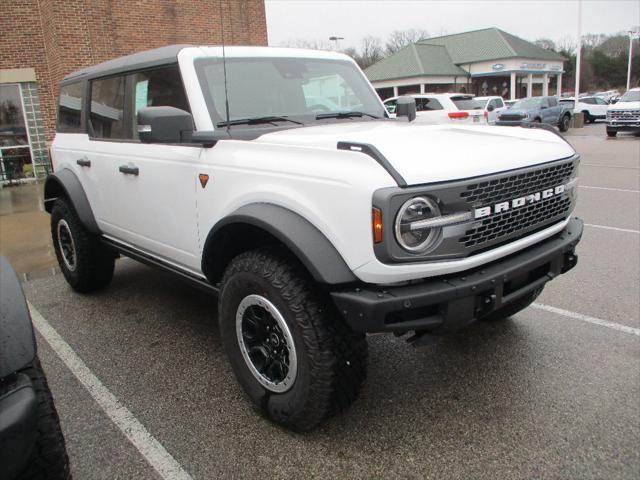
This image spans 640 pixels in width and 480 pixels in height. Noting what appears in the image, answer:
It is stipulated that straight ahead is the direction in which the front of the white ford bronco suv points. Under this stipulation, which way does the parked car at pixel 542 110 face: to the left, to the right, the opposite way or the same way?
to the right

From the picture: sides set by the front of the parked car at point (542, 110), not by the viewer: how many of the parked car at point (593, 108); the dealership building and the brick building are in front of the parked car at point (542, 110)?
1

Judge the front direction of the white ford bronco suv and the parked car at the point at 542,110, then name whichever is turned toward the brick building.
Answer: the parked car

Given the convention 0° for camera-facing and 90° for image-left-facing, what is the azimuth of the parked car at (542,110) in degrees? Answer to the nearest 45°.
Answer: approximately 45°

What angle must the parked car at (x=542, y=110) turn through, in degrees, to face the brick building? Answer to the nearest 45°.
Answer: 0° — it already faces it

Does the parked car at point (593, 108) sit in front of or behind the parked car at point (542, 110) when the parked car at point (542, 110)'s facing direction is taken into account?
behind

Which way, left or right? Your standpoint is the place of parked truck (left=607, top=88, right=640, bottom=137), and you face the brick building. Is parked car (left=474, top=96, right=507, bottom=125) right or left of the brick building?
right

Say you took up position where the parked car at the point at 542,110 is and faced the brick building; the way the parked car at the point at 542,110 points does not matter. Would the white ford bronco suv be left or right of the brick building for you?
left

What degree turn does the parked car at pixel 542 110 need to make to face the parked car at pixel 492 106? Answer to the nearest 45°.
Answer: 0° — it already faces it

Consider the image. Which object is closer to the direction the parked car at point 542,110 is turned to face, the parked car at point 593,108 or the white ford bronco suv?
the white ford bronco suv

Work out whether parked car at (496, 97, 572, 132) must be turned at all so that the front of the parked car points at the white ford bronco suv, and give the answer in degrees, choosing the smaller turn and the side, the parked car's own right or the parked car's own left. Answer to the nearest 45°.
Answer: approximately 45° to the parked car's own left

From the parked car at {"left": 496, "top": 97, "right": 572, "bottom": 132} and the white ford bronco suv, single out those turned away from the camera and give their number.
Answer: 0

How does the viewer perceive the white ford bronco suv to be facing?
facing the viewer and to the right of the viewer

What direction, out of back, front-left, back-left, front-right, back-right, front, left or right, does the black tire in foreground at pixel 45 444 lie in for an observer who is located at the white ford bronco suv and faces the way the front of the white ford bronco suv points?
right

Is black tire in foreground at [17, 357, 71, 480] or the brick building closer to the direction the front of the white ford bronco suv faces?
the black tire in foreground

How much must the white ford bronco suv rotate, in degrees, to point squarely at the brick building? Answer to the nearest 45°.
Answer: approximately 180°

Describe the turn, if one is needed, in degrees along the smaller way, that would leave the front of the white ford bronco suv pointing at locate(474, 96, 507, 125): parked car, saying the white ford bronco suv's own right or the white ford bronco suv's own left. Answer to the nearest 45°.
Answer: approximately 135° to the white ford bronco suv's own left
